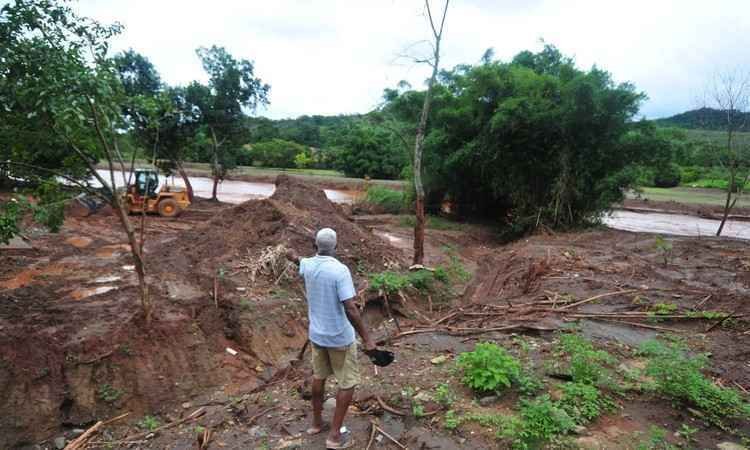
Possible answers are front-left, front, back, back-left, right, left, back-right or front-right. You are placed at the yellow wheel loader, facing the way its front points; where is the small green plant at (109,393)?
left

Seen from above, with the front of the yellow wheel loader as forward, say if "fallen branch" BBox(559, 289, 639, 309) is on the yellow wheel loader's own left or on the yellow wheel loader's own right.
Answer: on the yellow wheel loader's own left

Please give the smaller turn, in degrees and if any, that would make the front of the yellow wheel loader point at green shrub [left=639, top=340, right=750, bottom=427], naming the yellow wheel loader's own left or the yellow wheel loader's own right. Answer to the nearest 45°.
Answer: approximately 90° to the yellow wheel loader's own left

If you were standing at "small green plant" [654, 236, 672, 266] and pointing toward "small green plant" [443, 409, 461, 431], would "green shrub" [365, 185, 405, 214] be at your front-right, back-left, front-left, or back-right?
back-right

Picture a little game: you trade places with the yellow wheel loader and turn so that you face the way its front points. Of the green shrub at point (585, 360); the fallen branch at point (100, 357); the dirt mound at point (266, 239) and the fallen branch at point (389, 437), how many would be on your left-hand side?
4

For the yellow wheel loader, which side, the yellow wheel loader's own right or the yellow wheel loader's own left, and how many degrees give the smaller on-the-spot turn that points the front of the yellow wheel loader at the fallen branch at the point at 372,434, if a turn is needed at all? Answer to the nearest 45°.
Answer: approximately 90° to the yellow wheel loader's own left

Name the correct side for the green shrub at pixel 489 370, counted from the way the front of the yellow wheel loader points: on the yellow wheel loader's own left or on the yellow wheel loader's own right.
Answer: on the yellow wheel loader's own left

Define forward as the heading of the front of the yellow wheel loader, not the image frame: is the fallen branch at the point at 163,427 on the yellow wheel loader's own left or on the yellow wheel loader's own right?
on the yellow wheel loader's own left

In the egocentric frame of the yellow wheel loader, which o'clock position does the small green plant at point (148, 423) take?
The small green plant is roughly at 9 o'clock from the yellow wheel loader.
